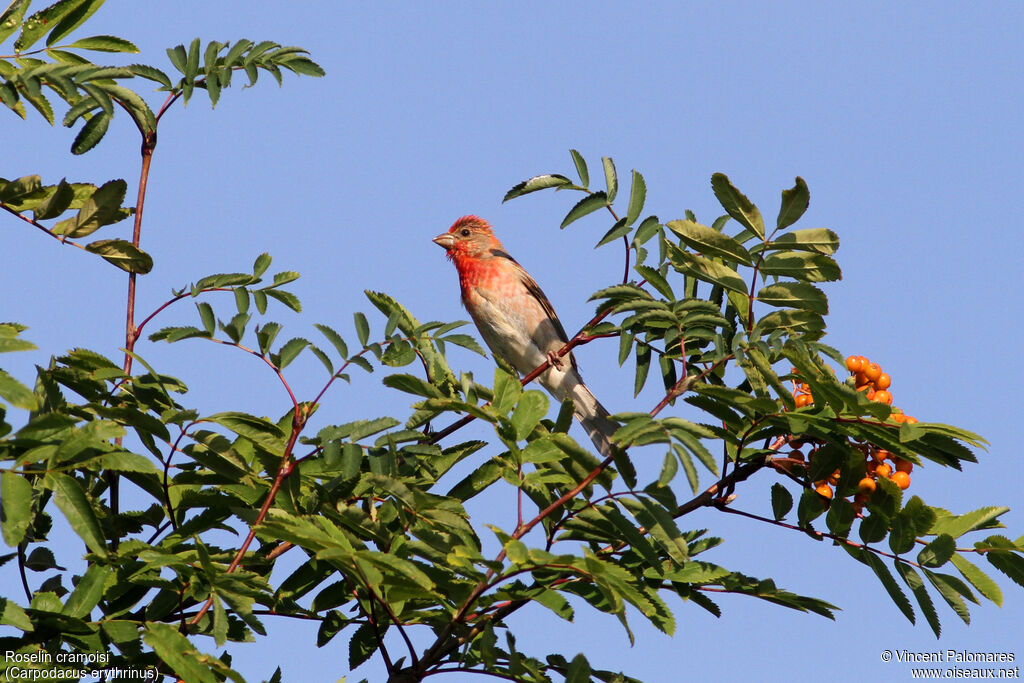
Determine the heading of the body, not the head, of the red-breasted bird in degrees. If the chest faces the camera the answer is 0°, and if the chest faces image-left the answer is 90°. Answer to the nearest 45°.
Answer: approximately 45°
